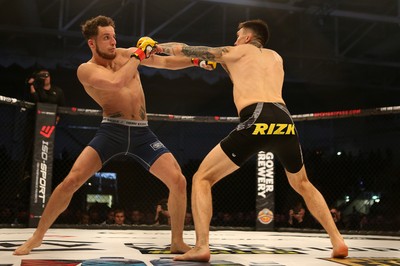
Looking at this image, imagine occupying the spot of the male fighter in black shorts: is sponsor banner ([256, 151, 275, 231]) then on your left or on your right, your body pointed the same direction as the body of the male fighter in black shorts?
on your right

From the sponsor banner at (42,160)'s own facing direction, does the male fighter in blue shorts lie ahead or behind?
ahead

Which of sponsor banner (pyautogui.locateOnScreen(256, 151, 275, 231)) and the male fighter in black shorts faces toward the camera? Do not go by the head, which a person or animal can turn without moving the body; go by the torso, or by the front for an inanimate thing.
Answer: the sponsor banner

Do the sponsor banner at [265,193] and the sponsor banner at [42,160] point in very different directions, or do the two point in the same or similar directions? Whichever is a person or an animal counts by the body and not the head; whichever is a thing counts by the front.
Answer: same or similar directions

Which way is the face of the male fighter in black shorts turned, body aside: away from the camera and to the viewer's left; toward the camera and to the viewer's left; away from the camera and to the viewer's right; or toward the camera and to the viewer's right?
away from the camera and to the viewer's left

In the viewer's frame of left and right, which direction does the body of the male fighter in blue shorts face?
facing the viewer and to the right of the viewer

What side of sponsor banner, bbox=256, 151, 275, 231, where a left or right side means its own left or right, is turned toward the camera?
front

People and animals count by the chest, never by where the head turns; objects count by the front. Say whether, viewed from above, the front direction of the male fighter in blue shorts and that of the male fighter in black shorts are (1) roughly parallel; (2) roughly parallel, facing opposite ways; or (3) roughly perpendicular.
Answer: roughly parallel, facing opposite ways

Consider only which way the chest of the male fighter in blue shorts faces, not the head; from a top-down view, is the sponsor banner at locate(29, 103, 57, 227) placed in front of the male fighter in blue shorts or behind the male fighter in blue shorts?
behind

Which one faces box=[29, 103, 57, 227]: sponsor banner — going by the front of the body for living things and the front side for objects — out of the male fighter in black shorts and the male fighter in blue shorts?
the male fighter in black shorts

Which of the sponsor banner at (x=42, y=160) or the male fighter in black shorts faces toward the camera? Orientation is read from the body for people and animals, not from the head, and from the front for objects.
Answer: the sponsor banner

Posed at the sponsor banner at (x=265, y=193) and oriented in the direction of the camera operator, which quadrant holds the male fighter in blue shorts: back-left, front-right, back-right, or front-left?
front-left

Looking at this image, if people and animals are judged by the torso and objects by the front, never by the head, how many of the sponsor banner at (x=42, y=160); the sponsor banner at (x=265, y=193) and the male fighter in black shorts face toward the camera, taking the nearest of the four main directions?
2

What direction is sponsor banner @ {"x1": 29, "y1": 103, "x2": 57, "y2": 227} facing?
toward the camera

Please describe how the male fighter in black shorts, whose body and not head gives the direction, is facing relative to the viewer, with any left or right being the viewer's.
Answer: facing away from the viewer and to the left of the viewer
